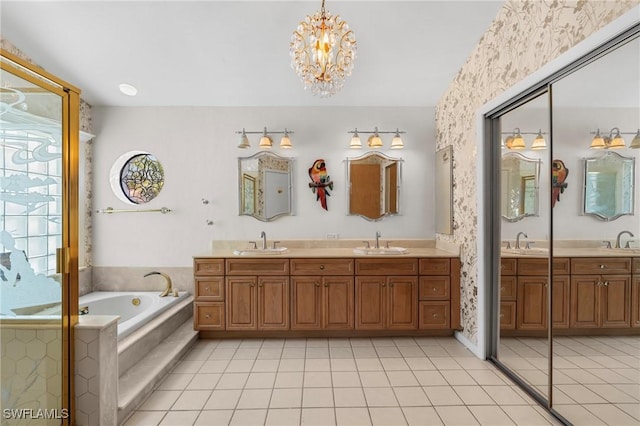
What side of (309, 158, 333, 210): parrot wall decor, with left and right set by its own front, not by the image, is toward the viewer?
front

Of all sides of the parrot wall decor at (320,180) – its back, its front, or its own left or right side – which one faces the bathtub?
right

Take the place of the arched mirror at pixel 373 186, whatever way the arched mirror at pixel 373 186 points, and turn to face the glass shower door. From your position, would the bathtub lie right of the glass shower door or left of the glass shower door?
right

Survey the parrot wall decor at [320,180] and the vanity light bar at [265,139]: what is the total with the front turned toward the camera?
2

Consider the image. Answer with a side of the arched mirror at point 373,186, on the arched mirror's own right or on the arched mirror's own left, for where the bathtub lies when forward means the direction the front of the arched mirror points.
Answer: on the arched mirror's own right

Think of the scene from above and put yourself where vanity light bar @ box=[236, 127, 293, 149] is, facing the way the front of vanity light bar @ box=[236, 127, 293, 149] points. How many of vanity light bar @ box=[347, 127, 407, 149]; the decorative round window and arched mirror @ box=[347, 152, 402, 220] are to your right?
1

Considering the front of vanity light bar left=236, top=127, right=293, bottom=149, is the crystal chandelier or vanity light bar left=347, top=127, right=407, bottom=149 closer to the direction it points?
the crystal chandelier

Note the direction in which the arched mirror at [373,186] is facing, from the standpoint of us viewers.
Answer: facing the viewer

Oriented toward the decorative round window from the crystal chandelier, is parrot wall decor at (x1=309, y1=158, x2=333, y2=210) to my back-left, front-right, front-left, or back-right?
front-right

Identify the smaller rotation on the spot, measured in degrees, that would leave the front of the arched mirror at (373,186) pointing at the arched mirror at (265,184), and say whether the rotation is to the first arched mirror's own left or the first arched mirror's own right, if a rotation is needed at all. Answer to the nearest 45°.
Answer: approximately 90° to the first arched mirror's own right

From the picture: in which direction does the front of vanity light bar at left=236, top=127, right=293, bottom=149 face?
toward the camera

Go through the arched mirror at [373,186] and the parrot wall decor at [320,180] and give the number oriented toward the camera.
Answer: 2

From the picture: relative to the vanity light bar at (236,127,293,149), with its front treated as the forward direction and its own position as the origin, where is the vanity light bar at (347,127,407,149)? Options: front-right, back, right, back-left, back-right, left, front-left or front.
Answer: left

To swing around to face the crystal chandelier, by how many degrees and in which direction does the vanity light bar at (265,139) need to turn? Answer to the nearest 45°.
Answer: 0° — it already faces it
